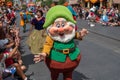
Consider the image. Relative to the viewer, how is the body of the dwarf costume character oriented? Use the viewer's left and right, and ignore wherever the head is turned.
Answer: facing the viewer
